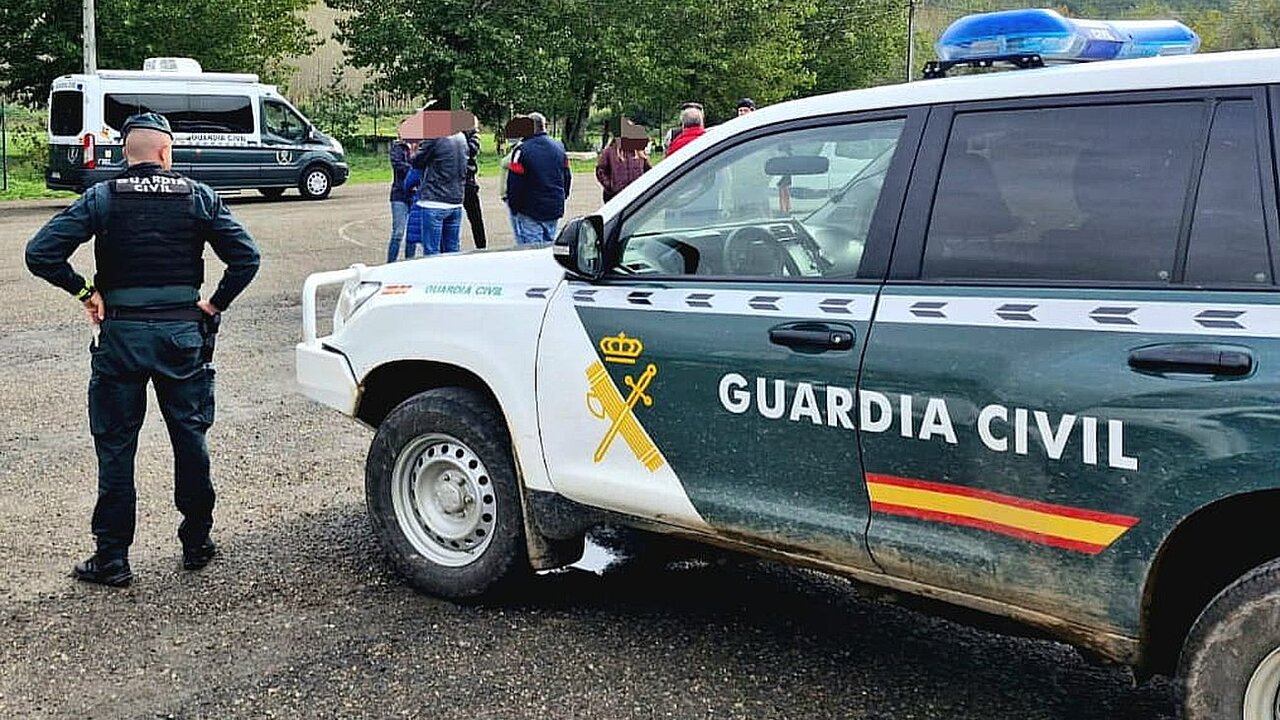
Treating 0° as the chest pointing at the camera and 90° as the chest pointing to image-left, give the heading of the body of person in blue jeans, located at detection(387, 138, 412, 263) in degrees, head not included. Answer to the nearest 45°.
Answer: approximately 270°

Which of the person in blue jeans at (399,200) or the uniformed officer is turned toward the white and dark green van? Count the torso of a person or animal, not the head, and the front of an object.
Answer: the uniformed officer

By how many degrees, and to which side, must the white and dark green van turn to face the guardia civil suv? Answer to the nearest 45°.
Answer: approximately 135° to its right

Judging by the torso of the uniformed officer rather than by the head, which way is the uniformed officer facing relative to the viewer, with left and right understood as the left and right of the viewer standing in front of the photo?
facing away from the viewer

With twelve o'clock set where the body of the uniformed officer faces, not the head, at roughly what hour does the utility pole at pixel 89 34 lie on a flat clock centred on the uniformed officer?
The utility pole is roughly at 12 o'clock from the uniformed officer.

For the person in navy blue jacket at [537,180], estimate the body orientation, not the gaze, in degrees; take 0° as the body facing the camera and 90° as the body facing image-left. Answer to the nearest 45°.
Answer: approximately 180°

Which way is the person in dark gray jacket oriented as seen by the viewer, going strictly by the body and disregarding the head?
away from the camera

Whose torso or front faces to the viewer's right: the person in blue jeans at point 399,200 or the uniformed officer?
the person in blue jeans
